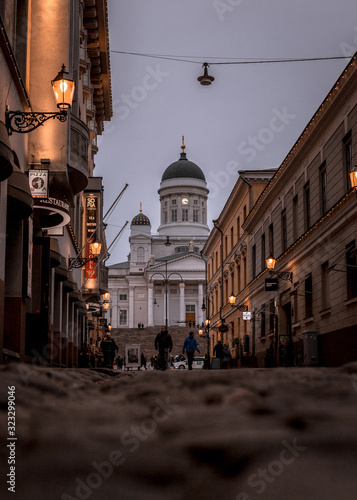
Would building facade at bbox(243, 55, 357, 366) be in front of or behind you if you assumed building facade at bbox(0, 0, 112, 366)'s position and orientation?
in front

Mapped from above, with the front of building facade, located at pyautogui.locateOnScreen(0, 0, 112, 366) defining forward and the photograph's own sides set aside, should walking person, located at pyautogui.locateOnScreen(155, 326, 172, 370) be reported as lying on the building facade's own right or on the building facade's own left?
on the building facade's own left

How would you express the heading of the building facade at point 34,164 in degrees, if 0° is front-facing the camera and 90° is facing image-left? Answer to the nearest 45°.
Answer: approximately 270°

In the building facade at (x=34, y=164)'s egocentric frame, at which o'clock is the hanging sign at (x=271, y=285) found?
The hanging sign is roughly at 10 o'clock from the building facade.

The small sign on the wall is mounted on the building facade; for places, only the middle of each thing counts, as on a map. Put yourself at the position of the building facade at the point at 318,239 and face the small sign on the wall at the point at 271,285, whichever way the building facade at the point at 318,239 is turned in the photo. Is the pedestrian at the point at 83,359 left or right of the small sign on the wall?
left
